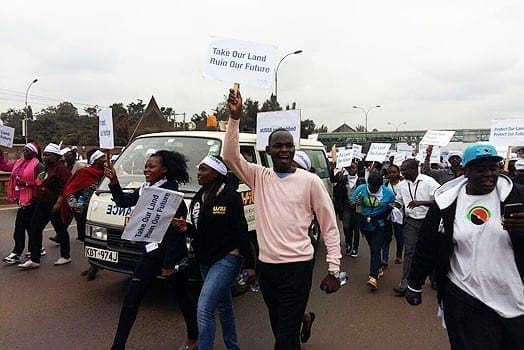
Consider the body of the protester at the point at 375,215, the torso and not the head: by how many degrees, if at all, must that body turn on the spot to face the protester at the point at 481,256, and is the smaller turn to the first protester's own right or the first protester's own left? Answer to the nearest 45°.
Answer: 0° — they already face them

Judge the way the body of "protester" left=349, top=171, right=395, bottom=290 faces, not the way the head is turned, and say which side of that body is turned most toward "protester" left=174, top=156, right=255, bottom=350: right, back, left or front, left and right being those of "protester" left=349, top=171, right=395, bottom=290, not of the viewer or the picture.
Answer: front

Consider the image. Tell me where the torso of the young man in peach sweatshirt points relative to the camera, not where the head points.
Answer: toward the camera

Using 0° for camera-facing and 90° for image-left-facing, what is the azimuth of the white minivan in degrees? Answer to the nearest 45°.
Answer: approximately 45°

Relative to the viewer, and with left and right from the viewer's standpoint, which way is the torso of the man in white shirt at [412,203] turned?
facing the viewer and to the left of the viewer

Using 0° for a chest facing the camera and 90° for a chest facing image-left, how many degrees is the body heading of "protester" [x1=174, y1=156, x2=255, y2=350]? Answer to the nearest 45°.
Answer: approximately 45°

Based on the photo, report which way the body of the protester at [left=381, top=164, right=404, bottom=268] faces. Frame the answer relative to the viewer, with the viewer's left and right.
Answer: facing the viewer

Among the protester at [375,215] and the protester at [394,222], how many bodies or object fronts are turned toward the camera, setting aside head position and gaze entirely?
2
